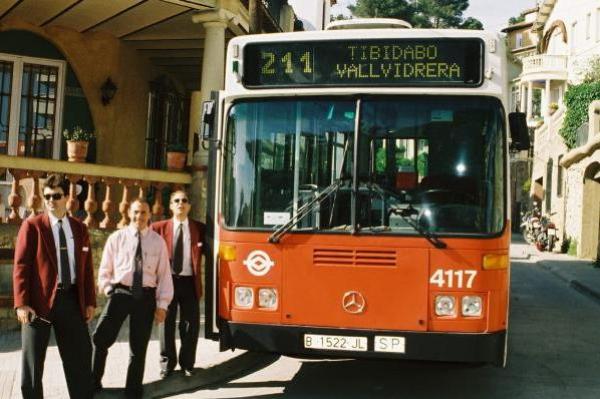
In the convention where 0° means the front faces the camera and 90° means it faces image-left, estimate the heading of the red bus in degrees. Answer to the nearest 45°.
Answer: approximately 0°

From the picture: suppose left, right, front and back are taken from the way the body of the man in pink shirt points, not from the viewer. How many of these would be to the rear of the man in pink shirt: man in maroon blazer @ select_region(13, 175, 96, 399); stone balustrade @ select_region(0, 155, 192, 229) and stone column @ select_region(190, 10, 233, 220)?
2

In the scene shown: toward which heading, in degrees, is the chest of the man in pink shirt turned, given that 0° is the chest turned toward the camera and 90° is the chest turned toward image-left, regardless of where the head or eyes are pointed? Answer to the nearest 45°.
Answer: approximately 0°

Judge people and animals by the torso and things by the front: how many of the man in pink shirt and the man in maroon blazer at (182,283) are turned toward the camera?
2

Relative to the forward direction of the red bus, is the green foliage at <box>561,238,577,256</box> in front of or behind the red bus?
behind

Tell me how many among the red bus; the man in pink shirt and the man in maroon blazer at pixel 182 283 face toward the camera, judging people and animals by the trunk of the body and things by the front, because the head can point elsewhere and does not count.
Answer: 3

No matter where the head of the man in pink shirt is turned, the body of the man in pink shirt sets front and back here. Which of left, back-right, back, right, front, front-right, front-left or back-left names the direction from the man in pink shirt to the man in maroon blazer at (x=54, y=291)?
front-right

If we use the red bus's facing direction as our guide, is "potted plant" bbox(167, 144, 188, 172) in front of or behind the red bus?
behind

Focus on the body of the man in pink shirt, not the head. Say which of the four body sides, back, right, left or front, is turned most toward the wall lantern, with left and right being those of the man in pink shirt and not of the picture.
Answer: back

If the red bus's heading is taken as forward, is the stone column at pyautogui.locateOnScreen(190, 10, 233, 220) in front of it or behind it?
behind
